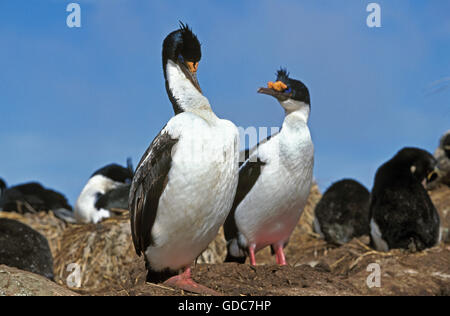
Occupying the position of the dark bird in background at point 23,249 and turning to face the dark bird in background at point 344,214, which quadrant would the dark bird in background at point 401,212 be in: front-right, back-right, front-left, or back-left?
front-right

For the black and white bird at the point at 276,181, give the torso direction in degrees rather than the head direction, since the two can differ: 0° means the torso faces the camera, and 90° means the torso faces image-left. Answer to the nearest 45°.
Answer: approximately 315°

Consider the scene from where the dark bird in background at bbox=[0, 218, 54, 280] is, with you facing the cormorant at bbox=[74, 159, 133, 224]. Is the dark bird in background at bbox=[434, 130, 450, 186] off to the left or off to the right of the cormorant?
right

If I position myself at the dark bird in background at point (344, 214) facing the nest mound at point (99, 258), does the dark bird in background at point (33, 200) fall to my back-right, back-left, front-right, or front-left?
front-right

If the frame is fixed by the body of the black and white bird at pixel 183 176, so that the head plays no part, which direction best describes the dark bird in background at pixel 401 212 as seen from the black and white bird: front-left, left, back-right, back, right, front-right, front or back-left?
left

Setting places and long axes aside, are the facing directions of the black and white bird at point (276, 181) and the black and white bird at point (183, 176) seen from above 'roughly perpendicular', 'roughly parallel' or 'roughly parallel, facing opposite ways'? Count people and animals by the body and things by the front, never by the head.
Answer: roughly parallel

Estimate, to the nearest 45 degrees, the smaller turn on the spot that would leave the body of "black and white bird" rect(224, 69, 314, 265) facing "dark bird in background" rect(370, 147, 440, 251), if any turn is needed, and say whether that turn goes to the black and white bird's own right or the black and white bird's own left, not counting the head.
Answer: approximately 90° to the black and white bird's own left

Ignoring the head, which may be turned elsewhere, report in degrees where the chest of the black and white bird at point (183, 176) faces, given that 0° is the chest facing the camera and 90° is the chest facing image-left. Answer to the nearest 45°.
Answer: approximately 315°
